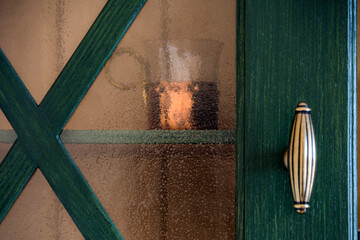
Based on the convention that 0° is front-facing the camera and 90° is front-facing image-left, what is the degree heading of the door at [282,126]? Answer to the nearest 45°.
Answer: approximately 0°
